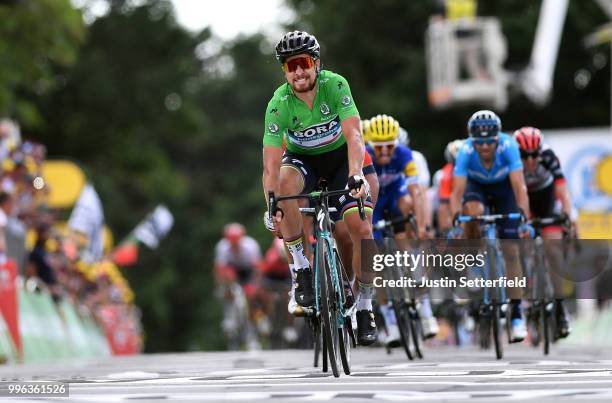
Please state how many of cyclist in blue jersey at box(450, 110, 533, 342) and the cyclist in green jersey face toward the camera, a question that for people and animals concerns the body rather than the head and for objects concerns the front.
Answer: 2

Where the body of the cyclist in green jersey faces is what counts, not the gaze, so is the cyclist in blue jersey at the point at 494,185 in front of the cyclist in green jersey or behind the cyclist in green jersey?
behind

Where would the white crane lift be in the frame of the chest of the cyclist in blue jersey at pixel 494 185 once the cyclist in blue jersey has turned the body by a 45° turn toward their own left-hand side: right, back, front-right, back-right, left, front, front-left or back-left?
back-left

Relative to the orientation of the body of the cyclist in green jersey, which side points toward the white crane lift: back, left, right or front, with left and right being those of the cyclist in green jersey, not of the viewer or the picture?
back

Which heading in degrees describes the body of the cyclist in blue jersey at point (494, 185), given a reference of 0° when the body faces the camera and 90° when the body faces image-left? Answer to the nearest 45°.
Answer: approximately 0°

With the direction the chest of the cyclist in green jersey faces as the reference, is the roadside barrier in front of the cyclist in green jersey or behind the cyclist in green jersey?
behind

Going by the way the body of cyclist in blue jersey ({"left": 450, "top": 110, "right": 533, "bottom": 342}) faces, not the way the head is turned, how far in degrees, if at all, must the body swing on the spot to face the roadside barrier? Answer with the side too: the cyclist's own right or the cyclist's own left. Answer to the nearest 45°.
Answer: approximately 135° to the cyclist's own right
